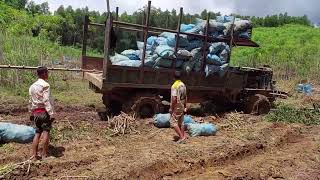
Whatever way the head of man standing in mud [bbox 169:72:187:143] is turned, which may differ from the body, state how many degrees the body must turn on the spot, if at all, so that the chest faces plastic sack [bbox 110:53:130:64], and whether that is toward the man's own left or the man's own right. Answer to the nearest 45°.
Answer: approximately 90° to the man's own right

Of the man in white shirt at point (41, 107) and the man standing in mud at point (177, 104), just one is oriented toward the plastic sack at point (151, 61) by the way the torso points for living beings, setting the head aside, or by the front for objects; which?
the man in white shirt

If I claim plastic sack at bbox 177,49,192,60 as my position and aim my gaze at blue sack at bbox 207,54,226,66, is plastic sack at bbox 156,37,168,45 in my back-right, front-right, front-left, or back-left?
back-left

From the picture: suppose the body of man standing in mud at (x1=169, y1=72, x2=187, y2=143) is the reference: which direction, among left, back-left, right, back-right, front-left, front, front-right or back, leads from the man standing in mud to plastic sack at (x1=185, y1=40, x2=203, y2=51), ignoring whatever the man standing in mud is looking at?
back-right

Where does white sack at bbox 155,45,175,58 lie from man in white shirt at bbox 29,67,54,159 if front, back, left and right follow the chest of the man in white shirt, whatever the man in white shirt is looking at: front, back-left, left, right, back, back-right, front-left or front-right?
front

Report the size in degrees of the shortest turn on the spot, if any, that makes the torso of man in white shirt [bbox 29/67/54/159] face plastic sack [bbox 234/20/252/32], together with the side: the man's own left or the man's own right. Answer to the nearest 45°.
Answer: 0° — they already face it
